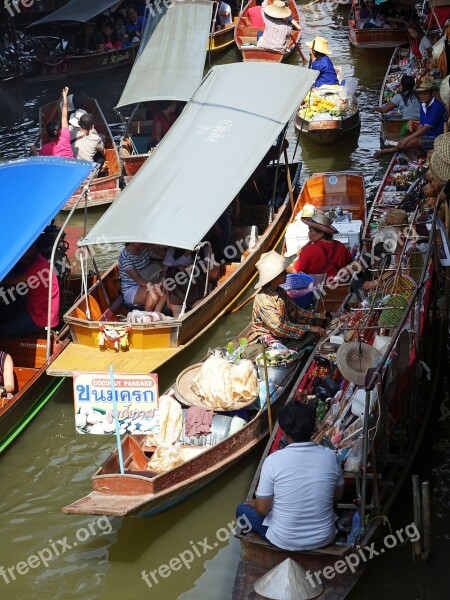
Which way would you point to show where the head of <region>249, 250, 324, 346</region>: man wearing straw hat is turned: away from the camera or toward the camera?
away from the camera

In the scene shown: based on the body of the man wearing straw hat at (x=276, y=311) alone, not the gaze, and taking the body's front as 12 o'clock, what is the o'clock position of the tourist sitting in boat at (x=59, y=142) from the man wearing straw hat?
The tourist sitting in boat is roughly at 8 o'clock from the man wearing straw hat.

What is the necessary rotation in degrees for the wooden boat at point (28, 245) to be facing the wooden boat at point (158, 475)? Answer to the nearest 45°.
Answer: approximately 45° to its left

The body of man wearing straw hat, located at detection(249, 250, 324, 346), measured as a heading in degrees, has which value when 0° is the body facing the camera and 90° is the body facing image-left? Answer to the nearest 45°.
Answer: approximately 270°

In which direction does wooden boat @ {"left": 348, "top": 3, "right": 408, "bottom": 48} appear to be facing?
to the viewer's left

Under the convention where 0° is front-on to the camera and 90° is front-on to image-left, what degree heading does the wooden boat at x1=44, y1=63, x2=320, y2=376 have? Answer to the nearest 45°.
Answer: approximately 45°

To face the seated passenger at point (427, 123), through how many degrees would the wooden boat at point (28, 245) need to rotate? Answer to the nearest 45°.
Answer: approximately 180°

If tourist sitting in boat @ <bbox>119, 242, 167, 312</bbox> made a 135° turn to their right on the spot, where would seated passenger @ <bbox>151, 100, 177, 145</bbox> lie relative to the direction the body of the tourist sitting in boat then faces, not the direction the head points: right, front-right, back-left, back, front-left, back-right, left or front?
right

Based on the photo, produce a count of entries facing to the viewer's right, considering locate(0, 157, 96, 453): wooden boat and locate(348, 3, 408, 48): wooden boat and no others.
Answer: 0

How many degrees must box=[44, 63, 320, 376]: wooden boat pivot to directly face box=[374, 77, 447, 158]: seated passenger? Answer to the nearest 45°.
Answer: approximately 180°

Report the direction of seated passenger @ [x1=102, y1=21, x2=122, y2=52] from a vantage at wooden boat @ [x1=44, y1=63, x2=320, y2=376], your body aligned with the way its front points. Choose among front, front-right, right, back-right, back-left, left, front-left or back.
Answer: back-right

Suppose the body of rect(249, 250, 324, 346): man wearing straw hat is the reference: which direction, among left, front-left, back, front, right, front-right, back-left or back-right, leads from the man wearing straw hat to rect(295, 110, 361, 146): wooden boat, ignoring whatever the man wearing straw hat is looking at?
left

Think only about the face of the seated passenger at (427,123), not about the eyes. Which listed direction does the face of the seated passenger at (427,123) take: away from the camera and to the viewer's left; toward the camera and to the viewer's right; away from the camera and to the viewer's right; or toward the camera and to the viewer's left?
toward the camera and to the viewer's left

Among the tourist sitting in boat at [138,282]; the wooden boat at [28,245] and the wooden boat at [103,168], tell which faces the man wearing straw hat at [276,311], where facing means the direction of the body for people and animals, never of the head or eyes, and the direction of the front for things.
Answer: the tourist sitting in boat

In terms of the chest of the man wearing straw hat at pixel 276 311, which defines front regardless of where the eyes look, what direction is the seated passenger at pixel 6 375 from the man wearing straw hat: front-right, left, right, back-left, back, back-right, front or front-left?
back
